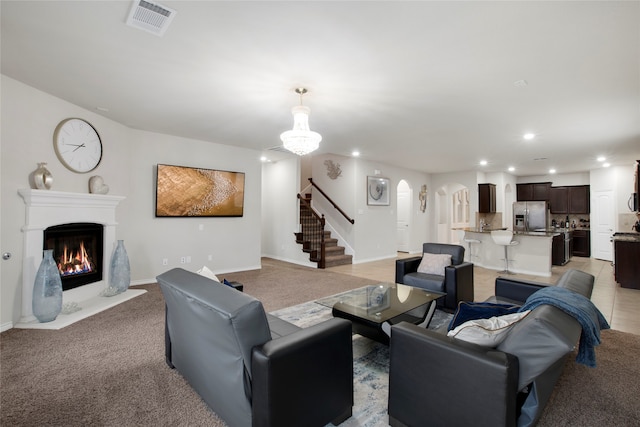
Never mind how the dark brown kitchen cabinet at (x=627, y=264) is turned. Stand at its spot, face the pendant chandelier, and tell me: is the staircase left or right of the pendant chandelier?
right

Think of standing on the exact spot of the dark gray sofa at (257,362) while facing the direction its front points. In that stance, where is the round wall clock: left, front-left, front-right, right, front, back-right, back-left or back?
left

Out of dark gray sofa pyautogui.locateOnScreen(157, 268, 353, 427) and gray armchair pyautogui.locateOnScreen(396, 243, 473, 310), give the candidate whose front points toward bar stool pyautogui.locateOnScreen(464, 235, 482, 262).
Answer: the dark gray sofa

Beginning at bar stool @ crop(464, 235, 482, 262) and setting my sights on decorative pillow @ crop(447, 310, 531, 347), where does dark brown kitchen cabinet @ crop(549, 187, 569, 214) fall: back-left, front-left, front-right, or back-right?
back-left

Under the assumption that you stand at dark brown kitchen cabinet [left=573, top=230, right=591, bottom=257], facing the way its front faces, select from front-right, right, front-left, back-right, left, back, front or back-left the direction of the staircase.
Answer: front-right

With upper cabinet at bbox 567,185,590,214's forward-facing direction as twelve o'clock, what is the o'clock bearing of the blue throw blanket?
The blue throw blanket is roughly at 12 o'clock from the upper cabinet.

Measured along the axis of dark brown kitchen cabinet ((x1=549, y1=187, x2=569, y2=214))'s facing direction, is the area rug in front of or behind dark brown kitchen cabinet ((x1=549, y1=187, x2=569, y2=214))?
in front

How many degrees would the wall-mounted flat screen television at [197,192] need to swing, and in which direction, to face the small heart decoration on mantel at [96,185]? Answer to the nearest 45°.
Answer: approximately 90° to its right

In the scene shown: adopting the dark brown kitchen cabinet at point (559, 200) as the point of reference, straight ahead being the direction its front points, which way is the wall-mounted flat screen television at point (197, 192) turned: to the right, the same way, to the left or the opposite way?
to the left

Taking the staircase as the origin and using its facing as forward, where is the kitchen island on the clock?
The kitchen island is roughly at 11 o'clock from the staircase.

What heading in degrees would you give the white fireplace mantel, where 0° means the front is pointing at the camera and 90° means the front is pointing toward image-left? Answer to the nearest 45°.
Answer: approximately 315°
